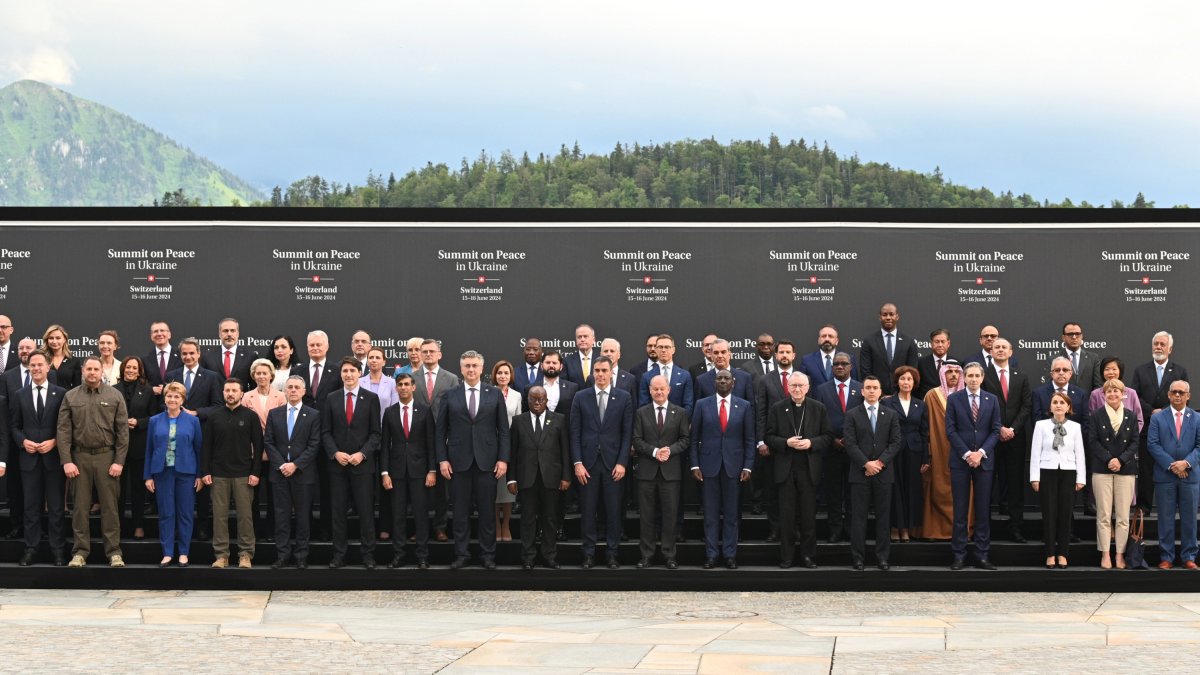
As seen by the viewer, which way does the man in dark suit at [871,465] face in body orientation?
toward the camera

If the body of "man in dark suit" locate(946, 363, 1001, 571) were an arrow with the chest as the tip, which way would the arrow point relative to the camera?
toward the camera

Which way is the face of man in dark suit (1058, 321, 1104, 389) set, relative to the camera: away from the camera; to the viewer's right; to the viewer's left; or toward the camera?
toward the camera

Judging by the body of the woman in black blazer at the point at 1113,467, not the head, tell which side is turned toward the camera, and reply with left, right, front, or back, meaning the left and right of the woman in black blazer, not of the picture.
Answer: front

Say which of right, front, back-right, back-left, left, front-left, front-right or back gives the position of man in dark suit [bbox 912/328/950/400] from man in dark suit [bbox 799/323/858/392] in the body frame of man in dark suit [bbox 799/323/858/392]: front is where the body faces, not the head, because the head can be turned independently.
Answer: left

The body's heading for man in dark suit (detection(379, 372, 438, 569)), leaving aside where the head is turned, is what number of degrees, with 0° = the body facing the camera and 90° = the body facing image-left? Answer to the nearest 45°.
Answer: approximately 0°

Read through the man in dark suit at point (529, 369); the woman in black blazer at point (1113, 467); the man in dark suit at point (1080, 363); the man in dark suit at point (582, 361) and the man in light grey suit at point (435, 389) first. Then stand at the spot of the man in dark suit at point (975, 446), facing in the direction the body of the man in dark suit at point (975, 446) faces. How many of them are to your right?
3

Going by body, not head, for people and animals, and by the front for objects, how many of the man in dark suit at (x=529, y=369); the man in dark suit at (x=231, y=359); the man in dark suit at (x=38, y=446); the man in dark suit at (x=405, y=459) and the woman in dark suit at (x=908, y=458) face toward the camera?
5

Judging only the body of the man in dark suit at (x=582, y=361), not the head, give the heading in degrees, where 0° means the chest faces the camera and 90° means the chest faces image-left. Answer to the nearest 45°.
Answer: approximately 0°

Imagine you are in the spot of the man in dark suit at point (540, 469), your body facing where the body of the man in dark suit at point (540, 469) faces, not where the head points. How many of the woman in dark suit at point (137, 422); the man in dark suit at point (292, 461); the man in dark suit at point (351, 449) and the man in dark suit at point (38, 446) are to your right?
4

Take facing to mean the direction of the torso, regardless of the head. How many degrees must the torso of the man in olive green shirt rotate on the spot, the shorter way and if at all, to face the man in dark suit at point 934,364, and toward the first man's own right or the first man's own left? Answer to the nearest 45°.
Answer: approximately 90° to the first man's own left

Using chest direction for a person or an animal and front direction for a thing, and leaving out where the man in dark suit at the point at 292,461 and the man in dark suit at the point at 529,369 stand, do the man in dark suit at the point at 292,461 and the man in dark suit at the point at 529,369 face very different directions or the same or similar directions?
same or similar directions

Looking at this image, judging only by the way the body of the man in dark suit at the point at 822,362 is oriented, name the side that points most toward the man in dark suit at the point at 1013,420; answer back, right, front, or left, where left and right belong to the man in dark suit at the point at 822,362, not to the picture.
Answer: left

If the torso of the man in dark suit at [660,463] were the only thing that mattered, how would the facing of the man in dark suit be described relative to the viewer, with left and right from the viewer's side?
facing the viewer

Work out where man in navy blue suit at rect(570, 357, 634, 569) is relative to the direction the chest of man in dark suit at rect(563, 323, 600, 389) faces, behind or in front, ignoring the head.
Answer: in front

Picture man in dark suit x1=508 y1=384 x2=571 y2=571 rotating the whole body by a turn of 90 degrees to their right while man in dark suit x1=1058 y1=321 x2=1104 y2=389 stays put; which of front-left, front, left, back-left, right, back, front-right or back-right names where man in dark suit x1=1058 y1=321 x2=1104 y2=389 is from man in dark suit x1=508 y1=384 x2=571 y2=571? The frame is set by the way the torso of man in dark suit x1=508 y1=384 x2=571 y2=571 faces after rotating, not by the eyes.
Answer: back
